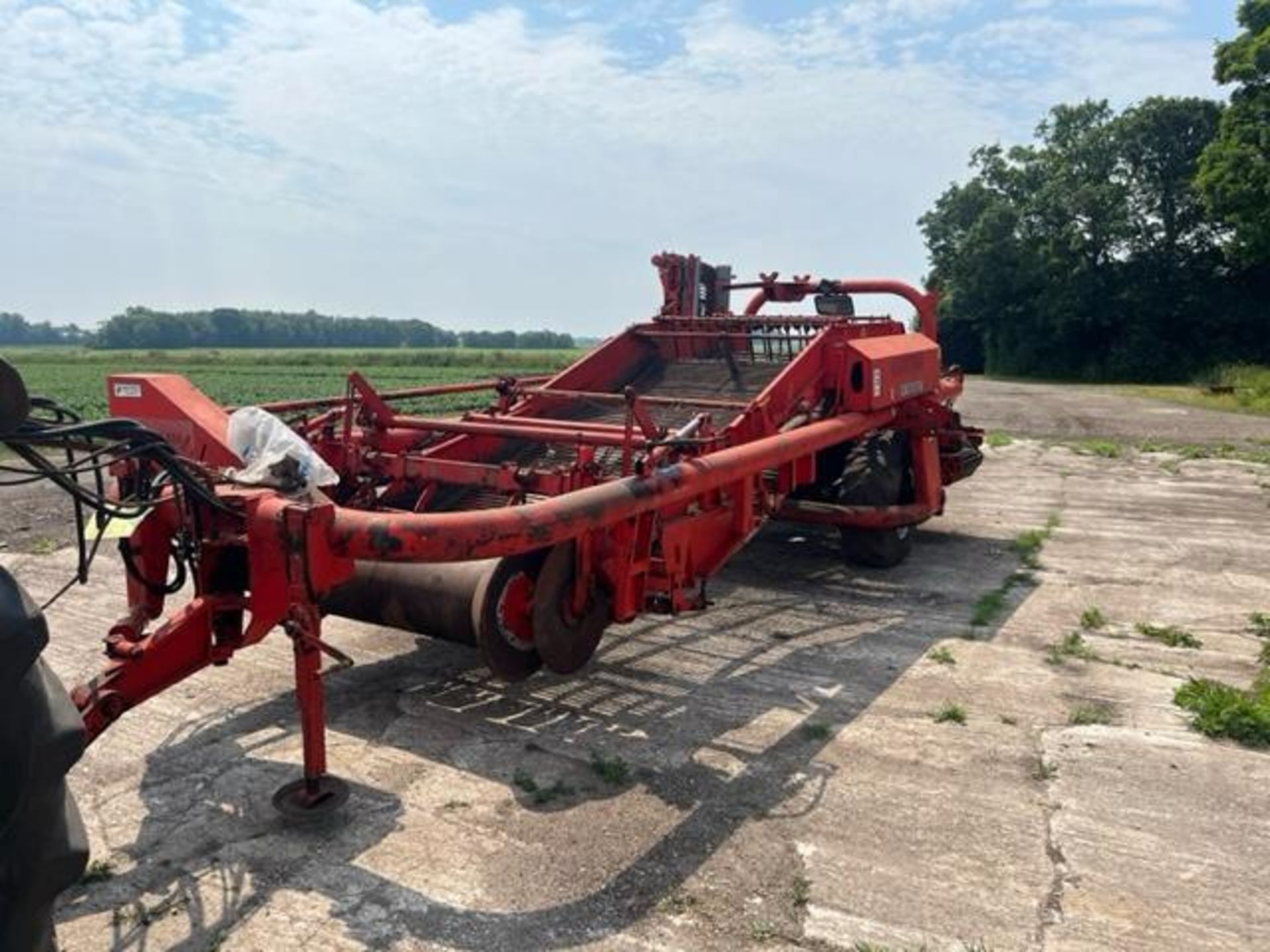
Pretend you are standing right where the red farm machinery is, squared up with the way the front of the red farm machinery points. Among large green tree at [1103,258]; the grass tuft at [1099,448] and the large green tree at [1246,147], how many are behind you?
3

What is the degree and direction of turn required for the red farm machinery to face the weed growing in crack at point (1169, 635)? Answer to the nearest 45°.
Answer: approximately 135° to its left

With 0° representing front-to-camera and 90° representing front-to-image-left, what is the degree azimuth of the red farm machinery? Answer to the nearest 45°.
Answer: approximately 45°

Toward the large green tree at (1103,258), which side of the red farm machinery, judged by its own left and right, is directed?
back

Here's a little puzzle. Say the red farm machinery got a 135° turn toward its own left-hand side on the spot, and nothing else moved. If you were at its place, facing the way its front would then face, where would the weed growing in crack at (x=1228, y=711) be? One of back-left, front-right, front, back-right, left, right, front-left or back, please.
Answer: front

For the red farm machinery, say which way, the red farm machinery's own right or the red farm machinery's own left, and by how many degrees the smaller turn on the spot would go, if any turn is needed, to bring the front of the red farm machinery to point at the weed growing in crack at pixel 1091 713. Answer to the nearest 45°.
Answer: approximately 135° to the red farm machinery's own left

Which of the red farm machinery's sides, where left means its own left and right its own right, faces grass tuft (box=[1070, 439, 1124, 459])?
back

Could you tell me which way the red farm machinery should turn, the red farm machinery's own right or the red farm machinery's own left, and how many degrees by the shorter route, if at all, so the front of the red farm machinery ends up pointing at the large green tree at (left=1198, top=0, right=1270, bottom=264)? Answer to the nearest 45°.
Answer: approximately 180°

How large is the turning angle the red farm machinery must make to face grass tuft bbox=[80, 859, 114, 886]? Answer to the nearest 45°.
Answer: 0° — it already faces it

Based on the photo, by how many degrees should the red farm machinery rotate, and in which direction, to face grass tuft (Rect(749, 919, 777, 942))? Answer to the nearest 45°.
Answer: approximately 45° to its left

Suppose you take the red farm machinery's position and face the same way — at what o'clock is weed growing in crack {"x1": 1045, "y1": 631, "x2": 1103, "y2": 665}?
The weed growing in crack is roughly at 7 o'clock from the red farm machinery.
